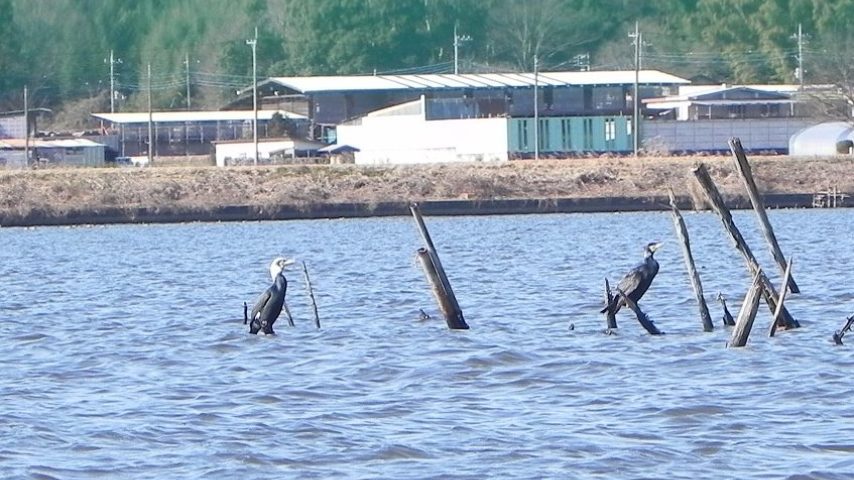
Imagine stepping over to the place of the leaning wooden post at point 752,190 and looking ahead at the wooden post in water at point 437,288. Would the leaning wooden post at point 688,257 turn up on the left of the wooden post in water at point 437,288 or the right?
left

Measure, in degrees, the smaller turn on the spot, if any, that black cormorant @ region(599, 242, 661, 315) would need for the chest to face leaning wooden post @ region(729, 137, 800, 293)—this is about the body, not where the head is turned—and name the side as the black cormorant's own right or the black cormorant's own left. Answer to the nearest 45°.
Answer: approximately 45° to the black cormorant's own left

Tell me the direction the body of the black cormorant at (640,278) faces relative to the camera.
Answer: to the viewer's right

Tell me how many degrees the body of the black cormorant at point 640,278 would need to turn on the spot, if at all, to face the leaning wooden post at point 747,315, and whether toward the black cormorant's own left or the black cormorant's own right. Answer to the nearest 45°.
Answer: approximately 45° to the black cormorant's own right

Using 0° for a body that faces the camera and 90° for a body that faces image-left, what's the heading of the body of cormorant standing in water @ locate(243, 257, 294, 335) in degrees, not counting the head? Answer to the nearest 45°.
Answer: approximately 270°

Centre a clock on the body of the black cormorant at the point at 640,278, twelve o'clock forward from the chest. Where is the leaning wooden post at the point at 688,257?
The leaning wooden post is roughly at 11 o'clock from the black cormorant.

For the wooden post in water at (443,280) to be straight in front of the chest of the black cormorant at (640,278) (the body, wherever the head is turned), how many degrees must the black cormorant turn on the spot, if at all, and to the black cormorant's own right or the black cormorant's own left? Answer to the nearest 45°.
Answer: approximately 180°
